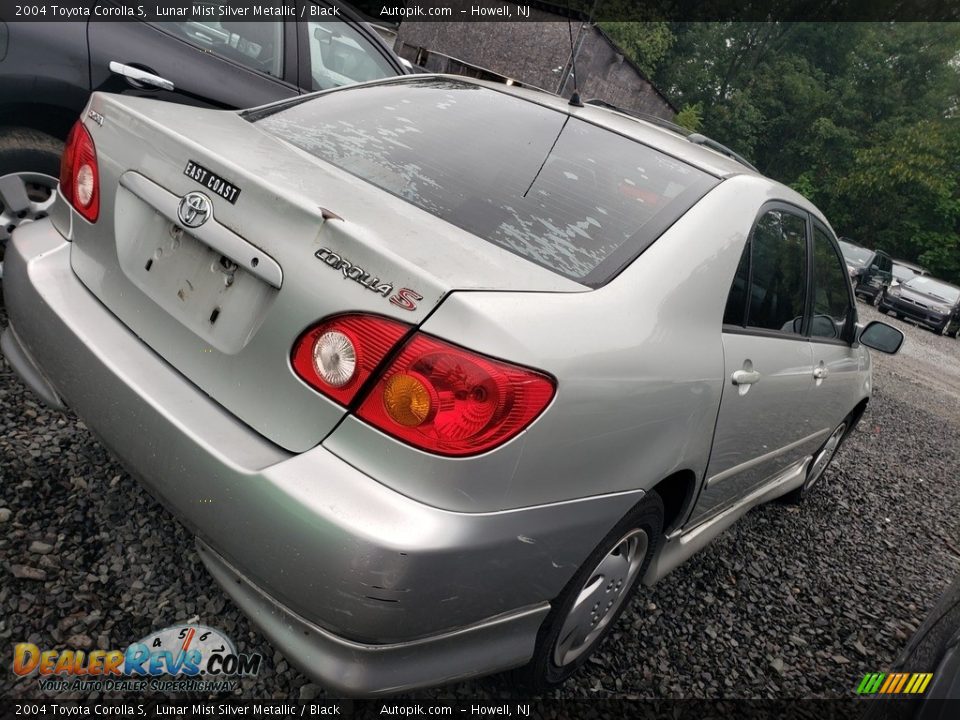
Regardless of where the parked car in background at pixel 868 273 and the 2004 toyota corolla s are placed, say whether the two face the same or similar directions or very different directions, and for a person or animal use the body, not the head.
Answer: very different directions

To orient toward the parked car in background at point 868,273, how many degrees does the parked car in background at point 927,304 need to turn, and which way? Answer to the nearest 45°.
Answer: approximately 90° to its right

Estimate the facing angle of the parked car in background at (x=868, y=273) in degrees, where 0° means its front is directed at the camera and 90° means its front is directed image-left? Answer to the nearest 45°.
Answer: approximately 45°

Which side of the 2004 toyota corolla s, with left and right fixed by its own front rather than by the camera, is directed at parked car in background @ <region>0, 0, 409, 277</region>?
left

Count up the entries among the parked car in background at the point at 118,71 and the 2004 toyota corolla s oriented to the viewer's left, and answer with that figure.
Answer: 0

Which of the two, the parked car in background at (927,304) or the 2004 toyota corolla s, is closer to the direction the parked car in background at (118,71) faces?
the parked car in background

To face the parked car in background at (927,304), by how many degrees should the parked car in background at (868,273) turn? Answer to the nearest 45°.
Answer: approximately 90° to its left

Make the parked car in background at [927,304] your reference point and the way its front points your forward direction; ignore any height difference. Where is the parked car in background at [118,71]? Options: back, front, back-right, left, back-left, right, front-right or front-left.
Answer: front-left

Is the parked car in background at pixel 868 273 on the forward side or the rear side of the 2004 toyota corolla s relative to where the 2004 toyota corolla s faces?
on the forward side

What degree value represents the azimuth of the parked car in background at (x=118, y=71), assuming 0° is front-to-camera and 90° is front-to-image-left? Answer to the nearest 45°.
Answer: approximately 225°

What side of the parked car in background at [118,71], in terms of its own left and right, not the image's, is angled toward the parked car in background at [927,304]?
front

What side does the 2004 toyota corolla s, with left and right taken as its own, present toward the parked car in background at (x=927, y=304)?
front

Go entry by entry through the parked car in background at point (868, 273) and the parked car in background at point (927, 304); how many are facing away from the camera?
0
